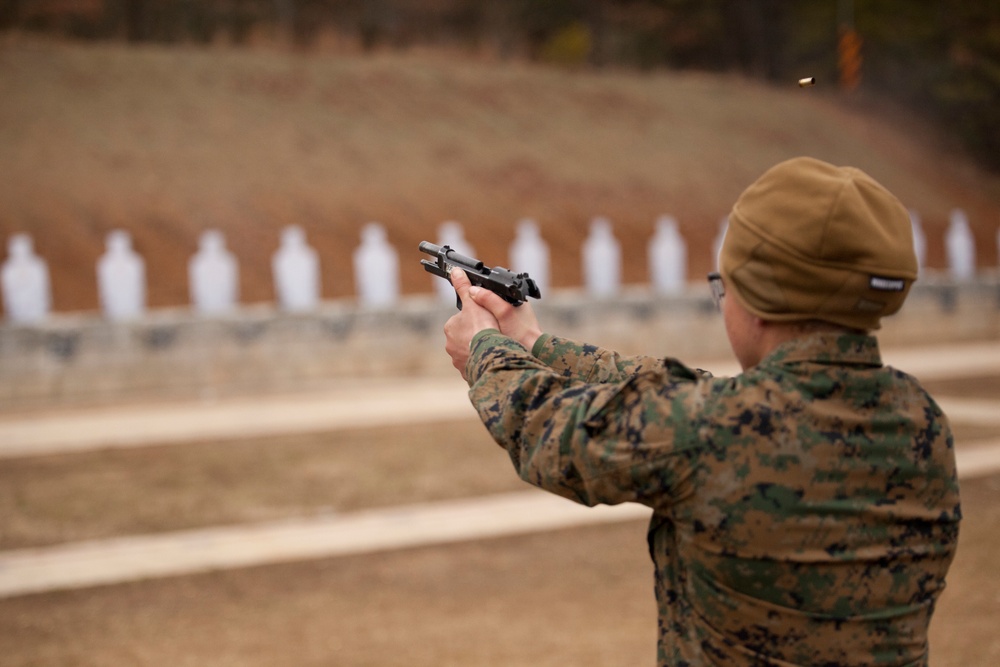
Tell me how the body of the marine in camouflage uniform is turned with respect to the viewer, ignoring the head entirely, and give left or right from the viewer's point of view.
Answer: facing away from the viewer and to the left of the viewer
